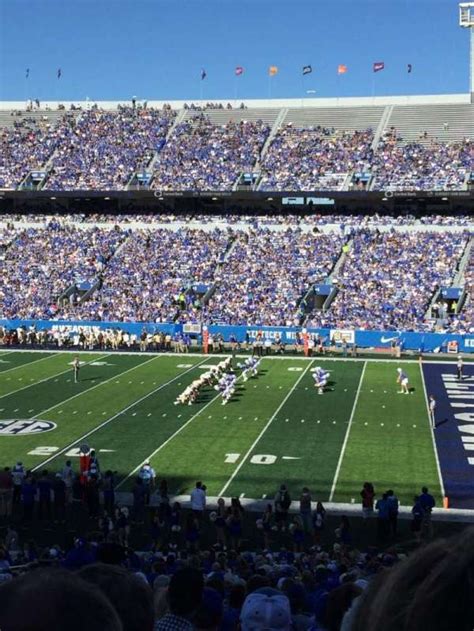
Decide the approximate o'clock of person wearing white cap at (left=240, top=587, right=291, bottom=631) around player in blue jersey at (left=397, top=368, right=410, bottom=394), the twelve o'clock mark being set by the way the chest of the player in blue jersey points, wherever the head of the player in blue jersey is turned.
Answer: The person wearing white cap is roughly at 9 o'clock from the player in blue jersey.

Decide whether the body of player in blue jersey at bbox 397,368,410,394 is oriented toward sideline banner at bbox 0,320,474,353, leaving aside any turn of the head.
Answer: no

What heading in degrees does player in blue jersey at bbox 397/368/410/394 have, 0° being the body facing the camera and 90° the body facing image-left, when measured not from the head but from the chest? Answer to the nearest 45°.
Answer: approximately 90°
